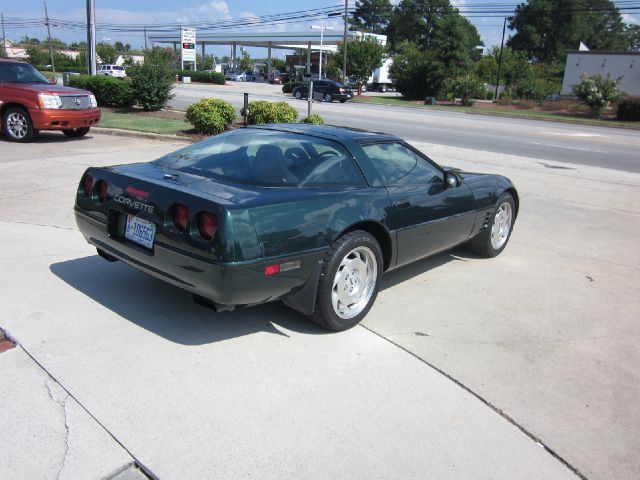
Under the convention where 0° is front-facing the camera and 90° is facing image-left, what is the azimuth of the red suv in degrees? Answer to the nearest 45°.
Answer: approximately 315°

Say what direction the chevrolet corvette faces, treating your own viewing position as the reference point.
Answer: facing away from the viewer and to the right of the viewer

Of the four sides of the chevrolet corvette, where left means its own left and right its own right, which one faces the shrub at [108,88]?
left

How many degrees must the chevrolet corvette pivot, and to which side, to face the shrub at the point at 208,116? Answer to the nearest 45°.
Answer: approximately 45° to its left

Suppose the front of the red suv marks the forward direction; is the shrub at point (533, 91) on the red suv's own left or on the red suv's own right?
on the red suv's own left

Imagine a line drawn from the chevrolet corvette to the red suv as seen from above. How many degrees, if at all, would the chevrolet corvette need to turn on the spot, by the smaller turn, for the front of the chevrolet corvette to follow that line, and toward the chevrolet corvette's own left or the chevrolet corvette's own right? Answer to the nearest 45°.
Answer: approximately 90° to the chevrolet corvette's own left

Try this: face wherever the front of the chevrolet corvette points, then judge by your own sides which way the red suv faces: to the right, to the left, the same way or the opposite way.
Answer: to the right

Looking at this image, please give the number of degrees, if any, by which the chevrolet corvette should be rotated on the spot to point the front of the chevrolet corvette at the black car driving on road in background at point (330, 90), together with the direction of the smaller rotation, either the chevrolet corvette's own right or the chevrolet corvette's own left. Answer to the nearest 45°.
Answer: approximately 45° to the chevrolet corvette's own left

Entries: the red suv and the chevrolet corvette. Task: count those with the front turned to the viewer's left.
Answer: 0

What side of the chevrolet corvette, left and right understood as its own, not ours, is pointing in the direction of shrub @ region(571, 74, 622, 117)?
front
